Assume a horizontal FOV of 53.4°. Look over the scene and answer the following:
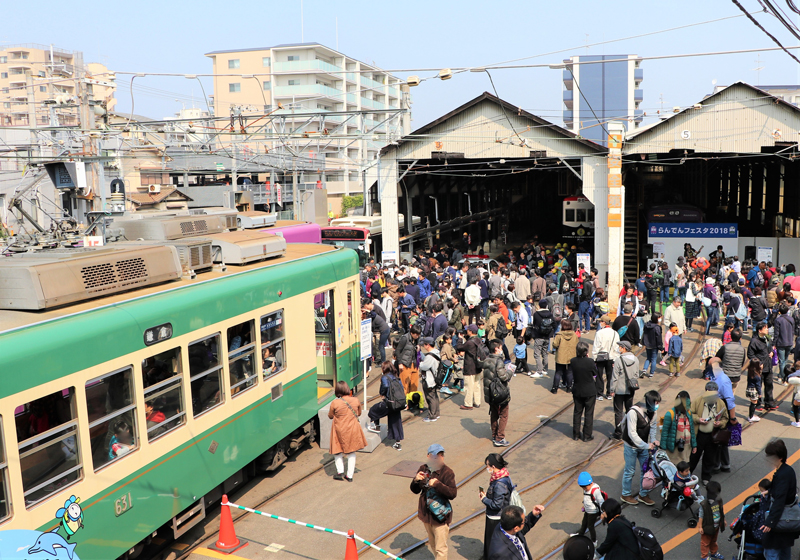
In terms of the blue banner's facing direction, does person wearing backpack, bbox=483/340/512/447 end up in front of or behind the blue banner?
in front

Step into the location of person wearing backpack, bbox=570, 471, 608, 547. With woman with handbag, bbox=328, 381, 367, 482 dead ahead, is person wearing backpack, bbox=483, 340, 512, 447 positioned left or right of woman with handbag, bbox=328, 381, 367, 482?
right

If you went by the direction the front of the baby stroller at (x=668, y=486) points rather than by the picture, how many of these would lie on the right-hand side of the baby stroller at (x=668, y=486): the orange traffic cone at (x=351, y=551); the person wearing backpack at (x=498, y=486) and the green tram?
3

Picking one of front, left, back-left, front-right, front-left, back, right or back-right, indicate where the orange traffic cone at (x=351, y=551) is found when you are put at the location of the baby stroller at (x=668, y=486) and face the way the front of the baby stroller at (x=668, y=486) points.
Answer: right

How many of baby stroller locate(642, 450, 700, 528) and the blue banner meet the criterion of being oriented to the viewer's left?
0

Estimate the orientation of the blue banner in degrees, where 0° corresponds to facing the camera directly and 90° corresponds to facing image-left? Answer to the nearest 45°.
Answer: approximately 0°

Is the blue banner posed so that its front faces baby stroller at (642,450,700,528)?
yes

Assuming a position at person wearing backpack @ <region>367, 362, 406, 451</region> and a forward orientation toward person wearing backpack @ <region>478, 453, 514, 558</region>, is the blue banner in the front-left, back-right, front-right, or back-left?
back-left

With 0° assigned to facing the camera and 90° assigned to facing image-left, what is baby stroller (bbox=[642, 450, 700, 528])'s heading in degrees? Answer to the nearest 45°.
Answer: approximately 315°

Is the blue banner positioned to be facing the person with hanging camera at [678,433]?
yes

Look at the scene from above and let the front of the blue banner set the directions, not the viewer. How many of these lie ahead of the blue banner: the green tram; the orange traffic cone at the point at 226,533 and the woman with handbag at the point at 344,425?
3
